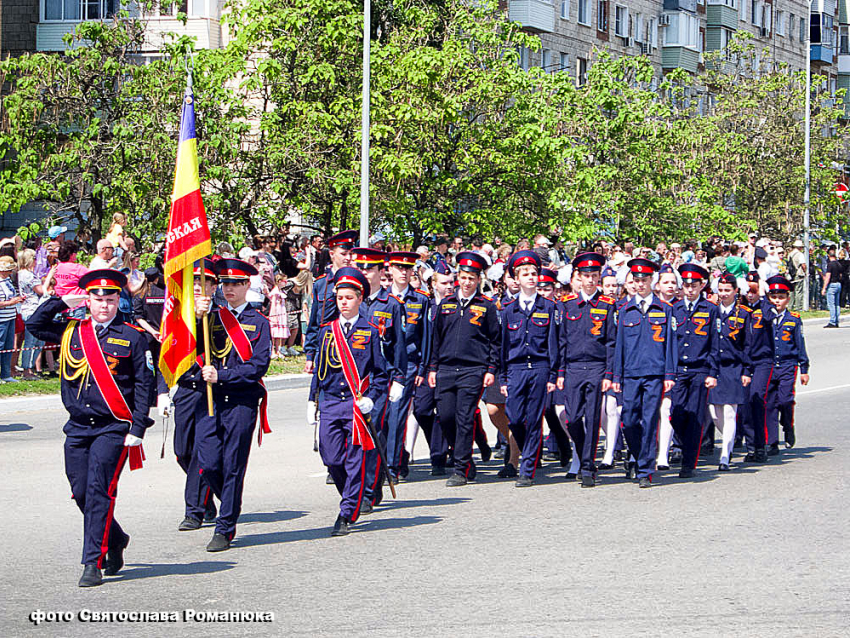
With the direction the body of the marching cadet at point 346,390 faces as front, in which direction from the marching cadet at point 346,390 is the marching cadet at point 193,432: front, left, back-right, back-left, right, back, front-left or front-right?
front-right

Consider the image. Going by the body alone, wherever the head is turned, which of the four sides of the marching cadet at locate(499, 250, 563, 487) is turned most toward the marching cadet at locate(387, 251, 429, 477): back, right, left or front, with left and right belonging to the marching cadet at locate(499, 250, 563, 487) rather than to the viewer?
right

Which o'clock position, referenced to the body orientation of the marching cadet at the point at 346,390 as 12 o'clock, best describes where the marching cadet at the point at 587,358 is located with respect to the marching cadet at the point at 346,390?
the marching cadet at the point at 587,358 is roughly at 6 o'clock from the marching cadet at the point at 346,390.

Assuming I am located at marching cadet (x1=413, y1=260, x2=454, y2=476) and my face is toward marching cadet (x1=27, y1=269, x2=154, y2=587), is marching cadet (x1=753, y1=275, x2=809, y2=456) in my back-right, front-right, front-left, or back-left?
back-left

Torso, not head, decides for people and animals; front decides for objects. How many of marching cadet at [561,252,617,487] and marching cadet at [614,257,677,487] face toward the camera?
2

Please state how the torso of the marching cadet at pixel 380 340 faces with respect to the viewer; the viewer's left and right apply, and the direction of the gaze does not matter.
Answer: facing the viewer and to the left of the viewer

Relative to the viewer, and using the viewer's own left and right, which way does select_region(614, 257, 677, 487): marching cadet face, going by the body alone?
facing the viewer

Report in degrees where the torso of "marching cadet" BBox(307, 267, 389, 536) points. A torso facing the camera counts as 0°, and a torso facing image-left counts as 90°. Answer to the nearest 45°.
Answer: approximately 45°
